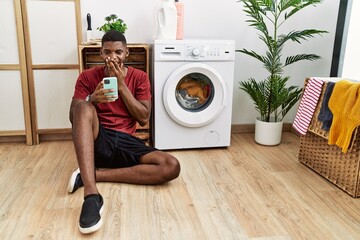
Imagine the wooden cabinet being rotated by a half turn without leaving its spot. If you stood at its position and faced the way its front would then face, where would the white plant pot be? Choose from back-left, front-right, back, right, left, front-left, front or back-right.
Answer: right

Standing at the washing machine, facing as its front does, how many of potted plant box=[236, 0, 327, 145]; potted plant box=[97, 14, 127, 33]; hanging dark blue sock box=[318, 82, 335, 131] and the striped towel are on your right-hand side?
1

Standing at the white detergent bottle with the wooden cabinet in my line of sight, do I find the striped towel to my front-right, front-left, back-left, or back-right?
back-left

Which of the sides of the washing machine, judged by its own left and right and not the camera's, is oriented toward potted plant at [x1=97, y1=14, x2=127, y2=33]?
right

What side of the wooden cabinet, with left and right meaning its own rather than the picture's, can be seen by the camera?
front

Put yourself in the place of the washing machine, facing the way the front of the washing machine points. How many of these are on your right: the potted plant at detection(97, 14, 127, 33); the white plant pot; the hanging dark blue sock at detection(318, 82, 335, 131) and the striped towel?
1

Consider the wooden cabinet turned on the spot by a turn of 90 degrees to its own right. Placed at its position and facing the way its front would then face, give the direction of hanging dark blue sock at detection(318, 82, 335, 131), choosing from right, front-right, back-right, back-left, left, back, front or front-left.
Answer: back-left

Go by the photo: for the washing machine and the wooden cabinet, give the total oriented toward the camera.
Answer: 2

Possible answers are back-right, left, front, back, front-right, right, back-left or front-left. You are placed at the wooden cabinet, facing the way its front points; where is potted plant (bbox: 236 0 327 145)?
left

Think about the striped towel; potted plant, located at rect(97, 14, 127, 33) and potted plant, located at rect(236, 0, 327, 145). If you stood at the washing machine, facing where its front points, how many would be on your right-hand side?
1

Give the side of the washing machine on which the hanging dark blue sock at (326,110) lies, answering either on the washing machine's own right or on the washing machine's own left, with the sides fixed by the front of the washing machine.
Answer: on the washing machine's own left

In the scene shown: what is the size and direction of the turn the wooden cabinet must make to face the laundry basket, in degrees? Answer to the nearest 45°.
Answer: approximately 45° to its left

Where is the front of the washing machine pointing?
toward the camera

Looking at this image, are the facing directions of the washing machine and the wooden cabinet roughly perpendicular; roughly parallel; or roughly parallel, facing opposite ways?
roughly parallel
